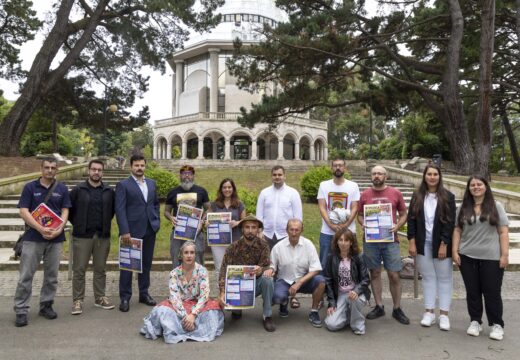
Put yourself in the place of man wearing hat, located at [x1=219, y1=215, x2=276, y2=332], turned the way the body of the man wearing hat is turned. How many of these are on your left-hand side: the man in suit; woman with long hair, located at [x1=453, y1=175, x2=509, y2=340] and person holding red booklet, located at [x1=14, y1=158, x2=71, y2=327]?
1

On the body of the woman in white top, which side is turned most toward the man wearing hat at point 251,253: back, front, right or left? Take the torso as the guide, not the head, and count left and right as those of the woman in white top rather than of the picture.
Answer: right

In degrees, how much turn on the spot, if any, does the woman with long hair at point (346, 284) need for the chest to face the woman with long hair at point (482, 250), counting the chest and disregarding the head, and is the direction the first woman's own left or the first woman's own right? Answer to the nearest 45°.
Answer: approximately 90° to the first woman's own left

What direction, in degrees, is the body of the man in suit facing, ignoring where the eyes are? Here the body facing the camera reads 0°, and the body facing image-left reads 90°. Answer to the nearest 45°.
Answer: approximately 315°

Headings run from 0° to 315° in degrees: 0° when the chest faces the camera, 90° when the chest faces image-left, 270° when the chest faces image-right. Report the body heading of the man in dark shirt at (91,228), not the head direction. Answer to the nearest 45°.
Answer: approximately 0°

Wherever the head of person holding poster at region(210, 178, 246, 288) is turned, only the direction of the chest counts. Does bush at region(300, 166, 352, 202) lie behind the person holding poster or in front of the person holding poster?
behind

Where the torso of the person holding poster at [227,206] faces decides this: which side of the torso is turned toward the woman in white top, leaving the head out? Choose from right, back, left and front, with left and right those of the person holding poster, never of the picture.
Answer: left
